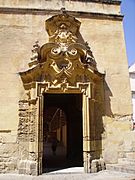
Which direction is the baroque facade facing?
toward the camera
